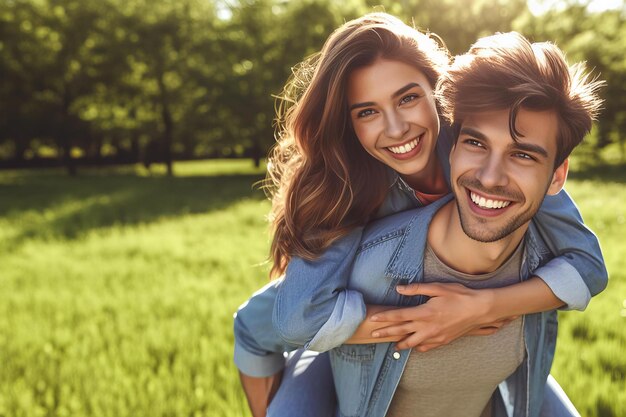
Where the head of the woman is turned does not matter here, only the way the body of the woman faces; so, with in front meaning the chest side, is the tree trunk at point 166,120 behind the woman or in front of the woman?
behind

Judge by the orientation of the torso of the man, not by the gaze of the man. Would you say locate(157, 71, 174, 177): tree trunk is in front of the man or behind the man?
behind

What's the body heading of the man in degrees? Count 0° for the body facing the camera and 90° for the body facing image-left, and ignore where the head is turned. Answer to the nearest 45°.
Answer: approximately 0°

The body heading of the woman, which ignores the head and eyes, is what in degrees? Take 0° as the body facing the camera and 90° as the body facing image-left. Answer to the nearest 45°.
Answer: approximately 315°
